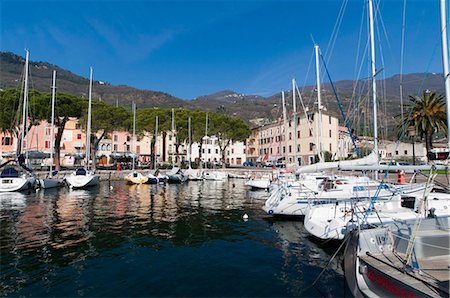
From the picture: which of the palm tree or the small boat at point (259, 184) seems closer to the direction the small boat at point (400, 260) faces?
the palm tree

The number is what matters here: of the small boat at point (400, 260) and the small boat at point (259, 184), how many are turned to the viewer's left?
1

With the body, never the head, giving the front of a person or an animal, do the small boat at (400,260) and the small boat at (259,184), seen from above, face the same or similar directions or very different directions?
very different directions

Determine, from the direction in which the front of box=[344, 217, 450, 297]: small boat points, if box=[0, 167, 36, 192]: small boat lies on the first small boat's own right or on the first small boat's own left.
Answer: on the first small boat's own left

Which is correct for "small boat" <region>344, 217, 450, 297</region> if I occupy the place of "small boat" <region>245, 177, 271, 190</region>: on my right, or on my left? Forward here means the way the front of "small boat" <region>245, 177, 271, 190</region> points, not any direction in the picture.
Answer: on my left

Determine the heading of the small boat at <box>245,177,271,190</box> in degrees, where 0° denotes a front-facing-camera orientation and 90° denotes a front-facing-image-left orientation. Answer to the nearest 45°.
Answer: approximately 90°

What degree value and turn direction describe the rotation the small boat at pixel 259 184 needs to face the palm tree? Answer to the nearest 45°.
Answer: approximately 180°

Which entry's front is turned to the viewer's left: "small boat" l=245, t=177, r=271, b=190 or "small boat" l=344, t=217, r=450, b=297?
"small boat" l=245, t=177, r=271, b=190

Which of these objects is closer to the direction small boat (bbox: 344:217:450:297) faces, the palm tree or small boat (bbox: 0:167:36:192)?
the palm tree

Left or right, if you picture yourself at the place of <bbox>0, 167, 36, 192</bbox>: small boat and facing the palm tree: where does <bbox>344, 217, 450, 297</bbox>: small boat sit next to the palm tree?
right
